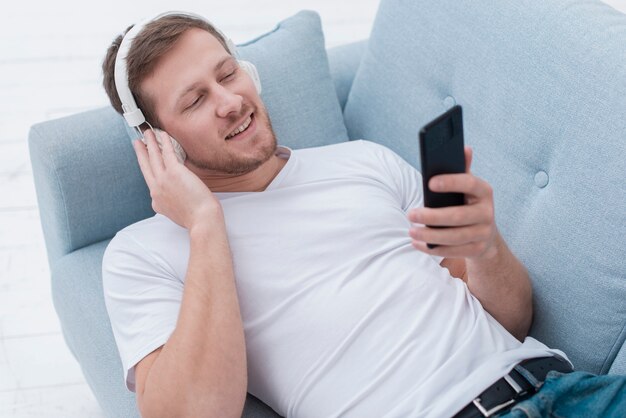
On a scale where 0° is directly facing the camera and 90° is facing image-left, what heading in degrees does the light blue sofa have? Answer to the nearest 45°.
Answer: approximately 45°
